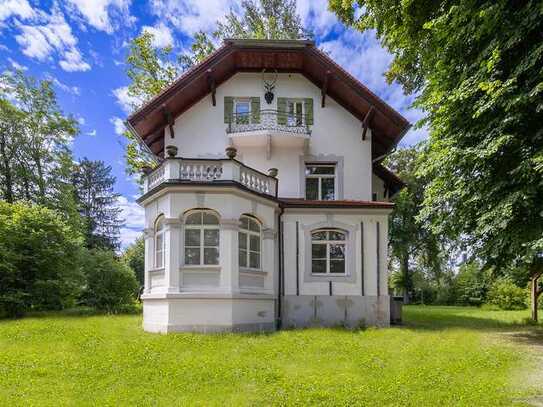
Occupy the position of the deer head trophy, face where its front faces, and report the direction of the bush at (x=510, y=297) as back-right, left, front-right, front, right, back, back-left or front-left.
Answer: back-left

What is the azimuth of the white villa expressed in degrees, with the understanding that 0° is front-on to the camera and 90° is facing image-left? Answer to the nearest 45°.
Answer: approximately 0°

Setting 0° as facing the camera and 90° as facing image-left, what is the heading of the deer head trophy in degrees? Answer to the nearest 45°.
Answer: approximately 0°

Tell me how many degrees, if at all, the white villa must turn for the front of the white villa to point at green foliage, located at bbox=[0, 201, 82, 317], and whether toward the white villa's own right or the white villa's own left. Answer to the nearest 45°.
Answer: approximately 90° to the white villa's own right

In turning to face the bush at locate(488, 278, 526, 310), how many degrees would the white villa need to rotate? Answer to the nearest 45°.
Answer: approximately 135° to its left

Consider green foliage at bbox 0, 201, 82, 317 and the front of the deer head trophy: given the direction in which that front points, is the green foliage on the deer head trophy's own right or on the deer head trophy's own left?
on the deer head trophy's own right

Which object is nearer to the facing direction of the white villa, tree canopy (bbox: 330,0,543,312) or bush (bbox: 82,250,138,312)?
the tree canopy

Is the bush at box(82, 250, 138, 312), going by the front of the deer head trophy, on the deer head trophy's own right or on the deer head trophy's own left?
on the deer head trophy's own right
